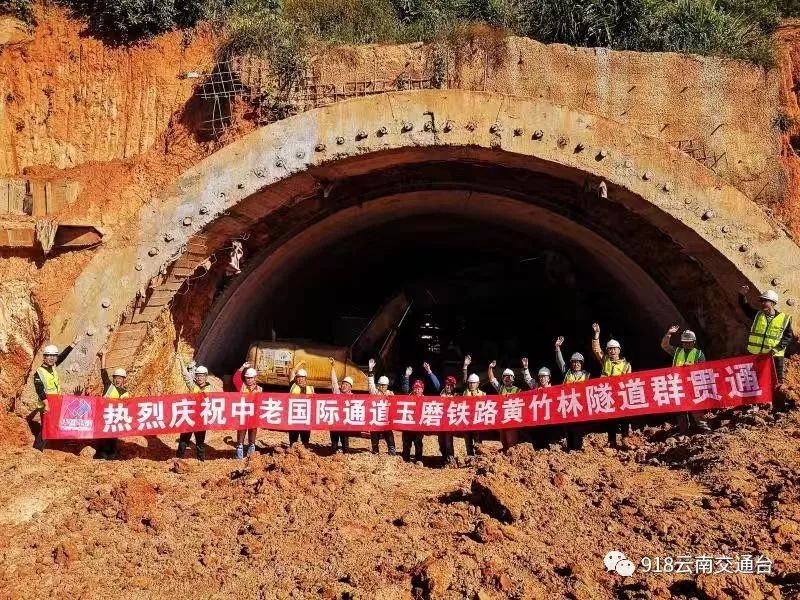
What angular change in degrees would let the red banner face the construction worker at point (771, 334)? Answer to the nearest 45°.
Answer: approximately 90° to its left

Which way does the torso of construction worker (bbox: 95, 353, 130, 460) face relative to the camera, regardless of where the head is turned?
toward the camera

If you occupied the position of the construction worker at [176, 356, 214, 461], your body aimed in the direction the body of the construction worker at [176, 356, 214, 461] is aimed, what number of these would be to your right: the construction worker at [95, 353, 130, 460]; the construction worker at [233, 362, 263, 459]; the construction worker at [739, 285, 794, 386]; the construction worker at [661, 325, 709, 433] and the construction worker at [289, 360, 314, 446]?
1

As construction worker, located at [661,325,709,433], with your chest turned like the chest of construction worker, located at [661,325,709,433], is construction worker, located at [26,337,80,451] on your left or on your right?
on your right

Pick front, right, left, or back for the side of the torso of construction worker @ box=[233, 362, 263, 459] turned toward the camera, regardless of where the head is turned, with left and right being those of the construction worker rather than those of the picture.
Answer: front

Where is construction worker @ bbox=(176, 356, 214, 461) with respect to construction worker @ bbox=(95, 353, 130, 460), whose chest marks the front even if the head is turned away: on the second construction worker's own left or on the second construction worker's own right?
on the second construction worker's own left

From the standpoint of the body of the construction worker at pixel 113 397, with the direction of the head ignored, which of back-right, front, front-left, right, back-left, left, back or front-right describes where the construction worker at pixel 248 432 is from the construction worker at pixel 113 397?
left

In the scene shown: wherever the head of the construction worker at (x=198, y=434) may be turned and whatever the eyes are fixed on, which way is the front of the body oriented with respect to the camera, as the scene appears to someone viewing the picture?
toward the camera
